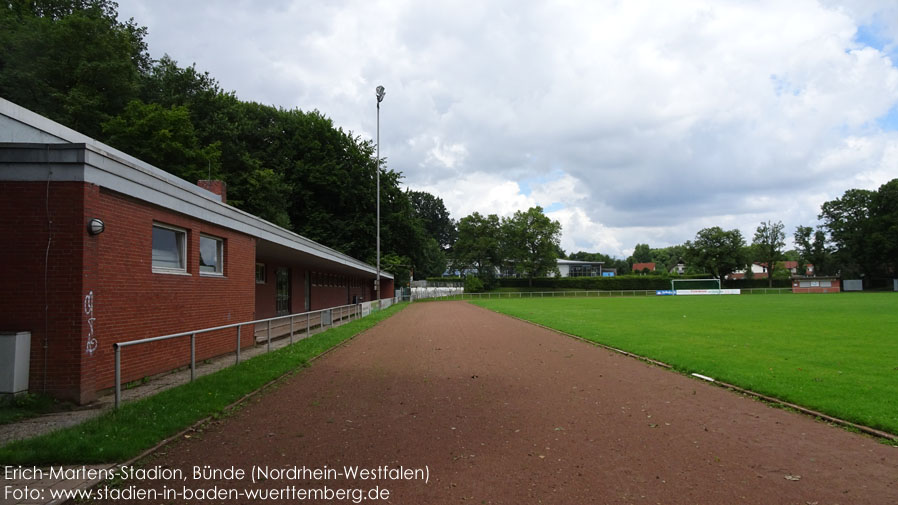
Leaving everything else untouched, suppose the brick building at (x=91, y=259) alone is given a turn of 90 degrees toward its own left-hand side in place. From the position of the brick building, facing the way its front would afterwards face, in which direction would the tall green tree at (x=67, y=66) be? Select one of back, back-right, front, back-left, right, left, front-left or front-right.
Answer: front-left

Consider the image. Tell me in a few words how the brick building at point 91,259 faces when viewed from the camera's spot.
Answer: facing the viewer and to the right of the viewer

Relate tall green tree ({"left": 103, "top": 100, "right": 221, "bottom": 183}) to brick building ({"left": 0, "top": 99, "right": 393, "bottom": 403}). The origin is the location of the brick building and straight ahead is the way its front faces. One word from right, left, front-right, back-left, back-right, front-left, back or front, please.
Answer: back-left
